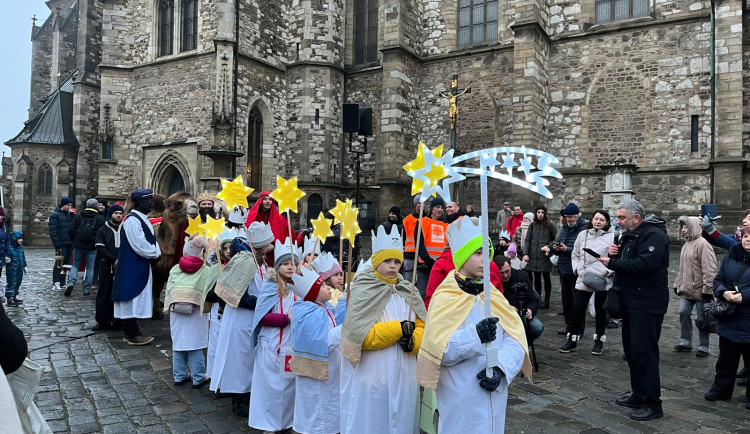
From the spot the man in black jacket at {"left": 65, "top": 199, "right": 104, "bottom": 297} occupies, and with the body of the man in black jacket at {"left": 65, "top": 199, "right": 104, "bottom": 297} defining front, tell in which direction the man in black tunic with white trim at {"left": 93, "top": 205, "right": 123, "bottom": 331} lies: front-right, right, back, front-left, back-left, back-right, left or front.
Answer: back

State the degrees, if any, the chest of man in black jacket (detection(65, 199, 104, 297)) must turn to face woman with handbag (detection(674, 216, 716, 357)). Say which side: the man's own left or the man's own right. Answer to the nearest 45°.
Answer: approximately 135° to the man's own right

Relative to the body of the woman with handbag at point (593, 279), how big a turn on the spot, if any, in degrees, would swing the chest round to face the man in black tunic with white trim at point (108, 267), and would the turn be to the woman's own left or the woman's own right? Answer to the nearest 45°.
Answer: approximately 90° to the woman's own right

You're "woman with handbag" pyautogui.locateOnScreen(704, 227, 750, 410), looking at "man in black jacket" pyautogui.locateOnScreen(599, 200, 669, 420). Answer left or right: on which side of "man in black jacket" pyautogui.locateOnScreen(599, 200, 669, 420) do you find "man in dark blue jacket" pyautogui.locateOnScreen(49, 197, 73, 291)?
right

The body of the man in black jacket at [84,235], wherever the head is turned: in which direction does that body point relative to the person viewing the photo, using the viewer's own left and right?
facing away from the viewer

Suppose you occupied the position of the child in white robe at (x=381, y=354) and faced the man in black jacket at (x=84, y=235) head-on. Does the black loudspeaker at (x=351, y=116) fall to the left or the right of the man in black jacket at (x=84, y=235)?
right

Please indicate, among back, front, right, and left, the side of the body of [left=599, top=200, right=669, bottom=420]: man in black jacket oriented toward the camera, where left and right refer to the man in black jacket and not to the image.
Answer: left

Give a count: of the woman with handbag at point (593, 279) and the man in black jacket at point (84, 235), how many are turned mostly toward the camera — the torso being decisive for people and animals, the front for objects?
1
